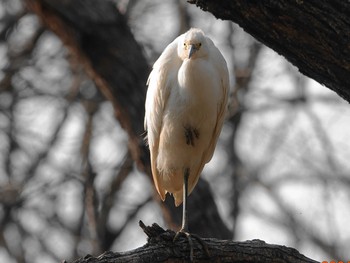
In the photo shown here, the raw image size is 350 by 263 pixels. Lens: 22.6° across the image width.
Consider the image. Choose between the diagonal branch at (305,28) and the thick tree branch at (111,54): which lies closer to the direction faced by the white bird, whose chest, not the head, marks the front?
the diagonal branch

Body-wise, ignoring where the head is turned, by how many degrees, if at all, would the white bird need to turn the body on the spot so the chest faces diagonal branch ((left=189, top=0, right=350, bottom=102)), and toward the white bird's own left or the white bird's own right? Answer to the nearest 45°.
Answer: approximately 45° to the white bird's own left

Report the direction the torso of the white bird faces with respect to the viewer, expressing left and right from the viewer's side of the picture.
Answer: facing the viewer
